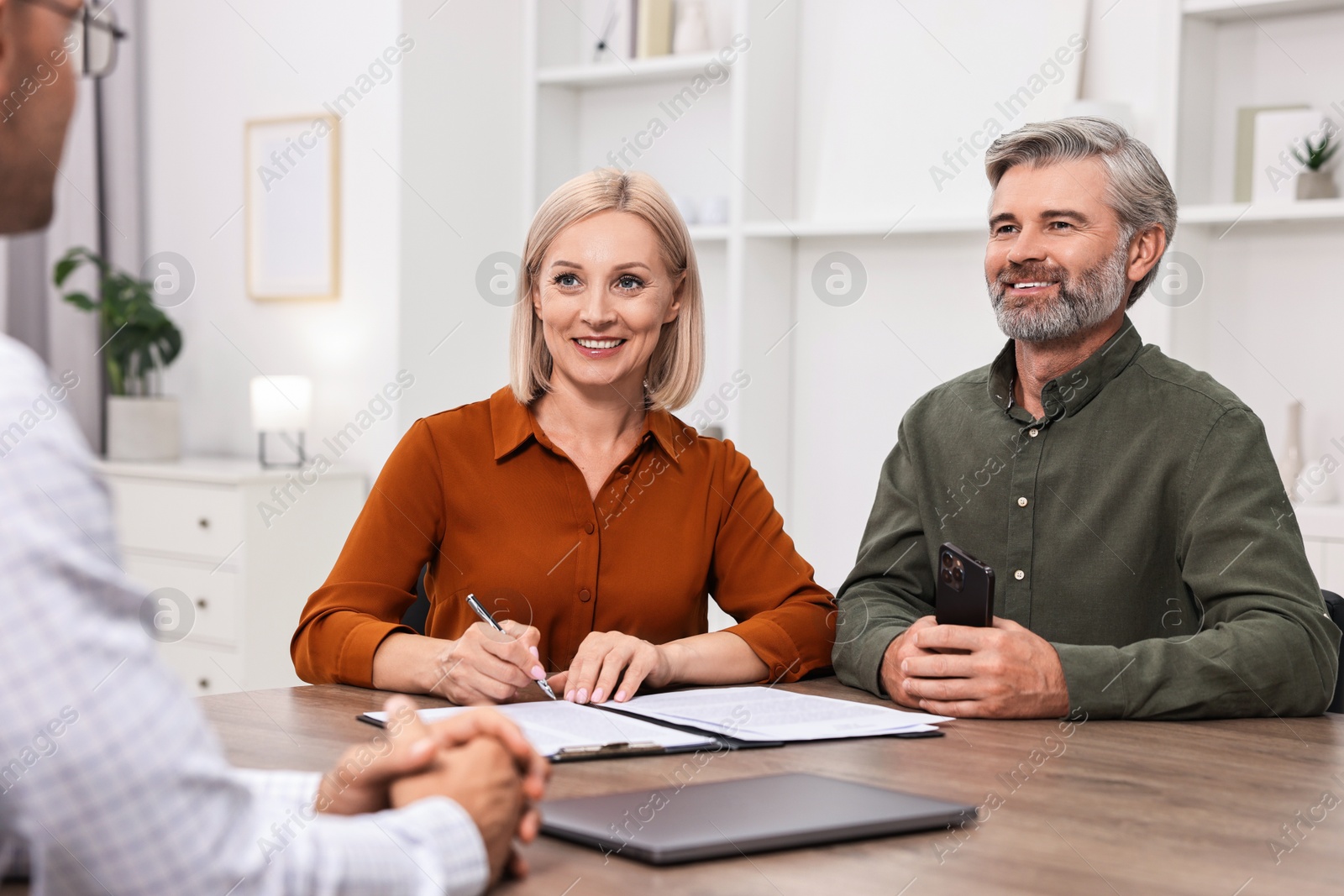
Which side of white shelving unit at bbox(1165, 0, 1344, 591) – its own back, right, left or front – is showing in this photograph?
front

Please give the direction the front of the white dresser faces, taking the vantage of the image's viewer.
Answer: facing the viewer and to the left of the viewer

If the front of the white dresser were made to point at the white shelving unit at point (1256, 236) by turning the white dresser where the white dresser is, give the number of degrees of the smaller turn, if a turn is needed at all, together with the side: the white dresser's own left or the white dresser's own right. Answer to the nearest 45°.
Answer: approximately 90° to the white dresser's own left

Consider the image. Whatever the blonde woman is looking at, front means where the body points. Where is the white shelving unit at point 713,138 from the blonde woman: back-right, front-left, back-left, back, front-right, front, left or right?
back

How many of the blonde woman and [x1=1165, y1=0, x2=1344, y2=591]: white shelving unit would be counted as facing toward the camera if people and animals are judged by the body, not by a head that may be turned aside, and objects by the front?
2

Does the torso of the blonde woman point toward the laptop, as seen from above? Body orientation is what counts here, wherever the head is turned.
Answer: yes

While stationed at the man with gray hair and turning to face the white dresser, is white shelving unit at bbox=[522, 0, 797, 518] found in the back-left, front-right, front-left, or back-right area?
front-right

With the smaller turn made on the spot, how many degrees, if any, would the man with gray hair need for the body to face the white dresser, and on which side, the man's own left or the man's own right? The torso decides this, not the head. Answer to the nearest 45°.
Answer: approximately 90° to the man's own right

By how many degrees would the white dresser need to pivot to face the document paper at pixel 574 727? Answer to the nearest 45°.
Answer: approximately 45° to its left

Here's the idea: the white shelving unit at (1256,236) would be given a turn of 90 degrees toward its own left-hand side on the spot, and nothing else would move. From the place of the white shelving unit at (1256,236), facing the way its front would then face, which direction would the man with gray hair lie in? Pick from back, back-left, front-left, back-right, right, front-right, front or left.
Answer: right

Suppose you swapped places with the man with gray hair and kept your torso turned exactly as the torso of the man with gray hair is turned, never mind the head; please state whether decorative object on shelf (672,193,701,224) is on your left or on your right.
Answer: on your right

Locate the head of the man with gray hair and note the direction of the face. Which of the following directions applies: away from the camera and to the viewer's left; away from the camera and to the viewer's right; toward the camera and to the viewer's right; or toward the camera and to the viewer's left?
toward the camera and to the viewer's left
